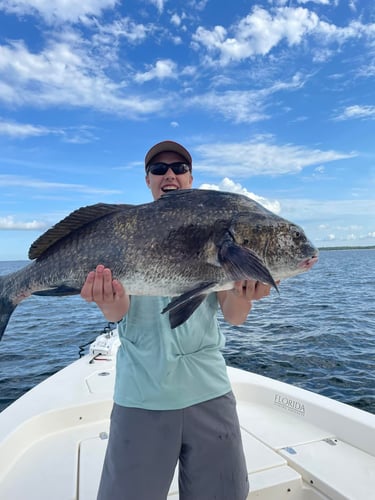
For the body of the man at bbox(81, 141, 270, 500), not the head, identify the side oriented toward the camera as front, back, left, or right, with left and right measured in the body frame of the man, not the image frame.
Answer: front
